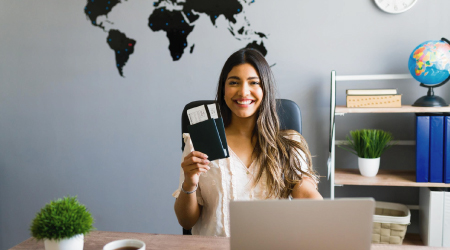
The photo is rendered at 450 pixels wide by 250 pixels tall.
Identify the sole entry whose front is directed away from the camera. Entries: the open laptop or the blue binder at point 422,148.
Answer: the open laptop

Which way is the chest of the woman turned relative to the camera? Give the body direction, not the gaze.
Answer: toward the camera

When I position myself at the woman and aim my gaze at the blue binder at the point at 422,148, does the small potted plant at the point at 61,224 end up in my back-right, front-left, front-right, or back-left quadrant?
back-right

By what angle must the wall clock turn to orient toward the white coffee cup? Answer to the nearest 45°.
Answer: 0° — it already faces it

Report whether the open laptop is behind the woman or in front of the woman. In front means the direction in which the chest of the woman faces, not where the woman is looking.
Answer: in front

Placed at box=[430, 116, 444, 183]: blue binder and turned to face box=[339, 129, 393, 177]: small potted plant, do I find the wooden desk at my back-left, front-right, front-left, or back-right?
front-left

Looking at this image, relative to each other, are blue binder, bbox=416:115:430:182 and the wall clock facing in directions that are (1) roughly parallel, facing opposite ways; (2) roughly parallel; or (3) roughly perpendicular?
roughly parallel

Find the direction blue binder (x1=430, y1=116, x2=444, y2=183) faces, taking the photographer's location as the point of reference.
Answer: facing the viewer

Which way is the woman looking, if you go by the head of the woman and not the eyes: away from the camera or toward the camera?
toward the camera

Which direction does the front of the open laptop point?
away from the camera

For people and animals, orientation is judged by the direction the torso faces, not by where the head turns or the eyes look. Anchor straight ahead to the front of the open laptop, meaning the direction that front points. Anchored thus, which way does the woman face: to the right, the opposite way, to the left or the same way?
the opposite way

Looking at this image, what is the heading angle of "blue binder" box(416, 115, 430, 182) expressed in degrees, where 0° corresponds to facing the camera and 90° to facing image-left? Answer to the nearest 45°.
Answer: approximately 0°

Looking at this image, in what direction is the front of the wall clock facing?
toward the camera
